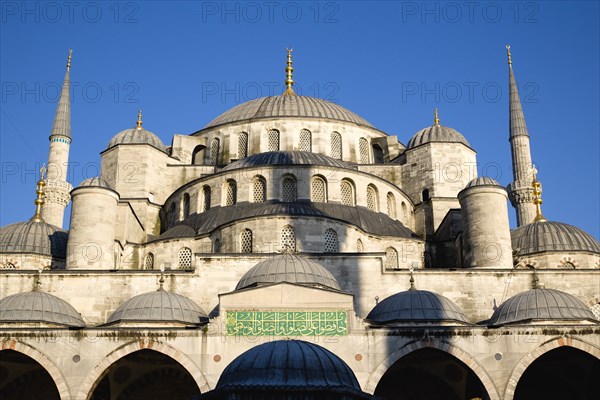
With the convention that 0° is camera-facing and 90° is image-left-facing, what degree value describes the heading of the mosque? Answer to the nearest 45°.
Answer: approximately 0°
